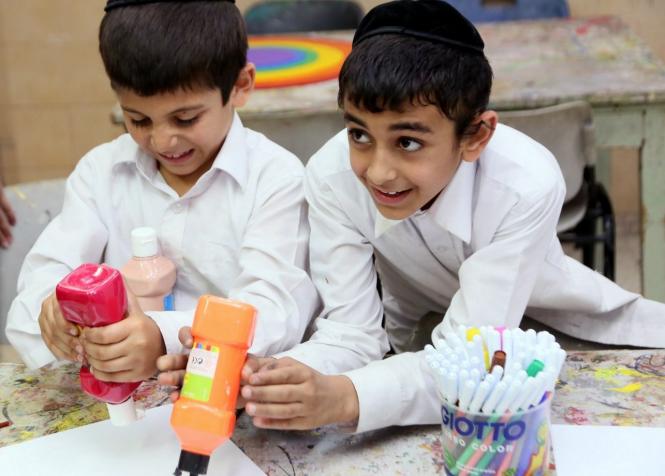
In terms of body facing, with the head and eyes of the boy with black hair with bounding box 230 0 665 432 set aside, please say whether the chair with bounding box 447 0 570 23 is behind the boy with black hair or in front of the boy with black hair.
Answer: behind

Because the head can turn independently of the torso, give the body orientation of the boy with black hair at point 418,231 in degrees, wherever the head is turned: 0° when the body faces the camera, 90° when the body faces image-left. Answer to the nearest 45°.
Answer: approximately 45°
